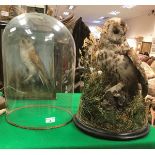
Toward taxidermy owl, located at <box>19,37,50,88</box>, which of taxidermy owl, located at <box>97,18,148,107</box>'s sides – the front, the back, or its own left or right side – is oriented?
right

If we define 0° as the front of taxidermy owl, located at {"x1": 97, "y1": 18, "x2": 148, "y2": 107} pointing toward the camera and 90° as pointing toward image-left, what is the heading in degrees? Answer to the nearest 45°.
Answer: approximately 45°
